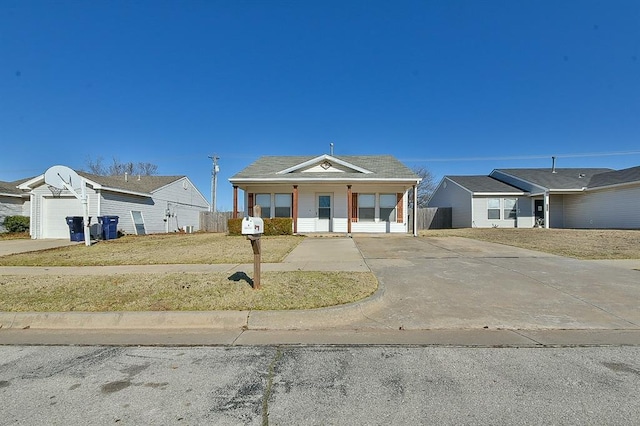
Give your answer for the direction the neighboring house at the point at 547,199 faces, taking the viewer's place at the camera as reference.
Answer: facing the viewer and to the right of the viewer

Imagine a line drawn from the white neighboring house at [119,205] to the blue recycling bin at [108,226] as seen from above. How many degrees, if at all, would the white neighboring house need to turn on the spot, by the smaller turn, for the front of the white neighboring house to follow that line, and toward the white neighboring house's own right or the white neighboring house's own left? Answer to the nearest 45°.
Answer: approximately 45° to the white neighboring house's own left

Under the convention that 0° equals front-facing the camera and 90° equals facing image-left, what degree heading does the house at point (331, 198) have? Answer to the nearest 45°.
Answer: approximately 0°

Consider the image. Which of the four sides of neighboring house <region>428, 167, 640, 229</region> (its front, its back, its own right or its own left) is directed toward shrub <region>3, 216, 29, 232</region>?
right

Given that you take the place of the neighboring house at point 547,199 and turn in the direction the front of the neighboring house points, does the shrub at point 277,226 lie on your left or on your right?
on your right

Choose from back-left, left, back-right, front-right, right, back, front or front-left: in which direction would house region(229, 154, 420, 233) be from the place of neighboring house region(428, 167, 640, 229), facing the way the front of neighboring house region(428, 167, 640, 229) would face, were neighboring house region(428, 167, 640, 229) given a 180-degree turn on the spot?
left

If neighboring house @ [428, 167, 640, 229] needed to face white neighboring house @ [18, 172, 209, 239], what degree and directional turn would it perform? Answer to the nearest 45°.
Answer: approximately 90° to its right

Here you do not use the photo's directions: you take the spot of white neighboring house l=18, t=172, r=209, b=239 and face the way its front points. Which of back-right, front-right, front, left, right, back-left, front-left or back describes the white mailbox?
front-left

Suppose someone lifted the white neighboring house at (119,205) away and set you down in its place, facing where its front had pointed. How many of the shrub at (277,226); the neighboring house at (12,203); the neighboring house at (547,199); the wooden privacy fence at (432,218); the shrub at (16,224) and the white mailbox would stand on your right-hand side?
2

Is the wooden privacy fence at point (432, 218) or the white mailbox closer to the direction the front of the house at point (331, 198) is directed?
the white mailbox

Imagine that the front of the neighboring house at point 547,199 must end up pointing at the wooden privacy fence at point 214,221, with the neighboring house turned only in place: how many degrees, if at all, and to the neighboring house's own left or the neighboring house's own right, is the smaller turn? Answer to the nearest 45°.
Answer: approximately 90° to the neighboring house's own right

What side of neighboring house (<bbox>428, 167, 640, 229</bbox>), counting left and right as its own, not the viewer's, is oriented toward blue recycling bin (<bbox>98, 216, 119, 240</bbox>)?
right

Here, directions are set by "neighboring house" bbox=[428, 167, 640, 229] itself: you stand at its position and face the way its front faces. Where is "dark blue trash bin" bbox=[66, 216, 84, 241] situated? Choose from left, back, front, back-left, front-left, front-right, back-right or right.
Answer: right

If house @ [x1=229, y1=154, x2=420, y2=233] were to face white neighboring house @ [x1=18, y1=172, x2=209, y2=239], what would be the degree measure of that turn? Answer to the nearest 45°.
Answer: approximately 90° to its right

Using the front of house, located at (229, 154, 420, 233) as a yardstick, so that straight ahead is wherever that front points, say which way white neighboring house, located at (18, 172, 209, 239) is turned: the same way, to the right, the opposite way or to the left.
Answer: the same way

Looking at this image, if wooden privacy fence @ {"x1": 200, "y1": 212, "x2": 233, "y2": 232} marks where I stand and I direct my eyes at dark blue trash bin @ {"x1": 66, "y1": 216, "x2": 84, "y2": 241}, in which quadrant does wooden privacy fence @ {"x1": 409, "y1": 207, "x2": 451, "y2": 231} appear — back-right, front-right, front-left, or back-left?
back-left

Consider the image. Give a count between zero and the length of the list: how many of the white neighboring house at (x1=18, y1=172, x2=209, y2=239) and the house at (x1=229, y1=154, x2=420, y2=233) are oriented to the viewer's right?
0

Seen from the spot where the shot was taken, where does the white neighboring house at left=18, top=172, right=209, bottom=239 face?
facing the viewer and to the left of the viewer

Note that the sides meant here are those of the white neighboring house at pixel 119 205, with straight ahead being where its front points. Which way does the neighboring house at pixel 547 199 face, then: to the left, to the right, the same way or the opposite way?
the same way
